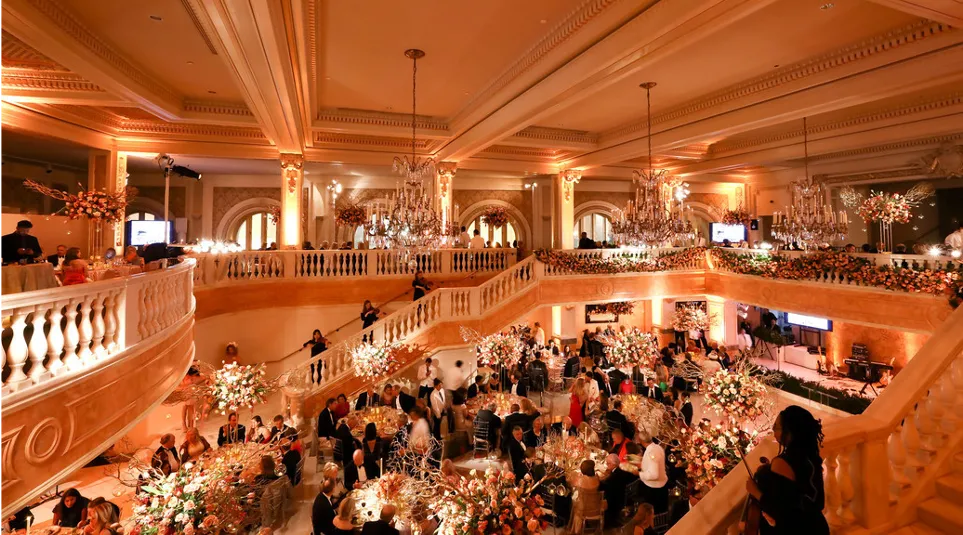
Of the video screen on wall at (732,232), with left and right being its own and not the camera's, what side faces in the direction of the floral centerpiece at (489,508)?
front

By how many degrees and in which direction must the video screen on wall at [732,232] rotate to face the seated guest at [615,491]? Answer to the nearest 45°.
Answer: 0° — it already faces them

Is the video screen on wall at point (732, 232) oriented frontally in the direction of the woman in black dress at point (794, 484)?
yes

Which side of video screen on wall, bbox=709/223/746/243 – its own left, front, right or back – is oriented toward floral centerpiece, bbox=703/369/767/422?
front

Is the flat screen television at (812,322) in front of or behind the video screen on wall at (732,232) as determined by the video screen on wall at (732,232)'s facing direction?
in front

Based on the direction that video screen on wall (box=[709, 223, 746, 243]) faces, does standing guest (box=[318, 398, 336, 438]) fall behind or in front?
in front

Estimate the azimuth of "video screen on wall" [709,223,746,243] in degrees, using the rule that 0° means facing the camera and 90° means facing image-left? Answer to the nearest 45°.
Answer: approximately 0°

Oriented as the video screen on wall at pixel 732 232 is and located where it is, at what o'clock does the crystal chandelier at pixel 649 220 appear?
The crystal chandelier is roughly at 12 o'clock from the video screen on wall.

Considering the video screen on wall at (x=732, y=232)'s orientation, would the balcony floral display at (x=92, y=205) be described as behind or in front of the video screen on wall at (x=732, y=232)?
in front
